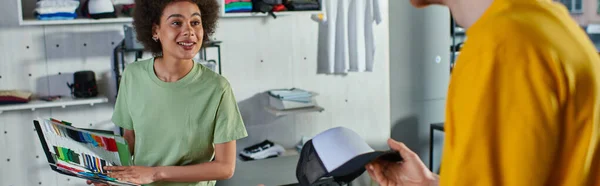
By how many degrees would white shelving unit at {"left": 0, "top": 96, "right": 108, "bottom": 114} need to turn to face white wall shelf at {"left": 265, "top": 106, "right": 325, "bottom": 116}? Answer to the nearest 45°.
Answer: approximately 45° to its left

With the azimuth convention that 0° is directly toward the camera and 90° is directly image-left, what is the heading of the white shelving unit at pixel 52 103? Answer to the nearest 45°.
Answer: approximately 315°

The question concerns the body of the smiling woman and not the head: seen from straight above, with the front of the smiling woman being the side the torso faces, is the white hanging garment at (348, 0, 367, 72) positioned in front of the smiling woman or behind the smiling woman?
behind

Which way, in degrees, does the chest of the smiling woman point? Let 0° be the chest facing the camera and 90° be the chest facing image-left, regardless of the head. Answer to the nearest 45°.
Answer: approximately 0°

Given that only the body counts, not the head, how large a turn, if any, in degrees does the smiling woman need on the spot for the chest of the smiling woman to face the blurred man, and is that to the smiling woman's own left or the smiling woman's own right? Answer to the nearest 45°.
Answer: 0° — they already face them

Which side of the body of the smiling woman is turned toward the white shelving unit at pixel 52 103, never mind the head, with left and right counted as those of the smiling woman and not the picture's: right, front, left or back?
back

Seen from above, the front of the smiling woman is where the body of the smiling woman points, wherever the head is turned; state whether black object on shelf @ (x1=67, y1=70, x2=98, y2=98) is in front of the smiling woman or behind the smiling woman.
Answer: behind

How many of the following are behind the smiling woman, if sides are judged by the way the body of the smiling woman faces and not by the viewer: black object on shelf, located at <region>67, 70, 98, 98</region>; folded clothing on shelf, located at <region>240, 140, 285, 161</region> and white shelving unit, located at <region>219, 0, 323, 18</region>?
3

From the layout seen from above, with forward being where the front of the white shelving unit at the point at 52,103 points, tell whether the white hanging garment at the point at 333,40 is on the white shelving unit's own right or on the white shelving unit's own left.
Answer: on the white shelving unit's own left
